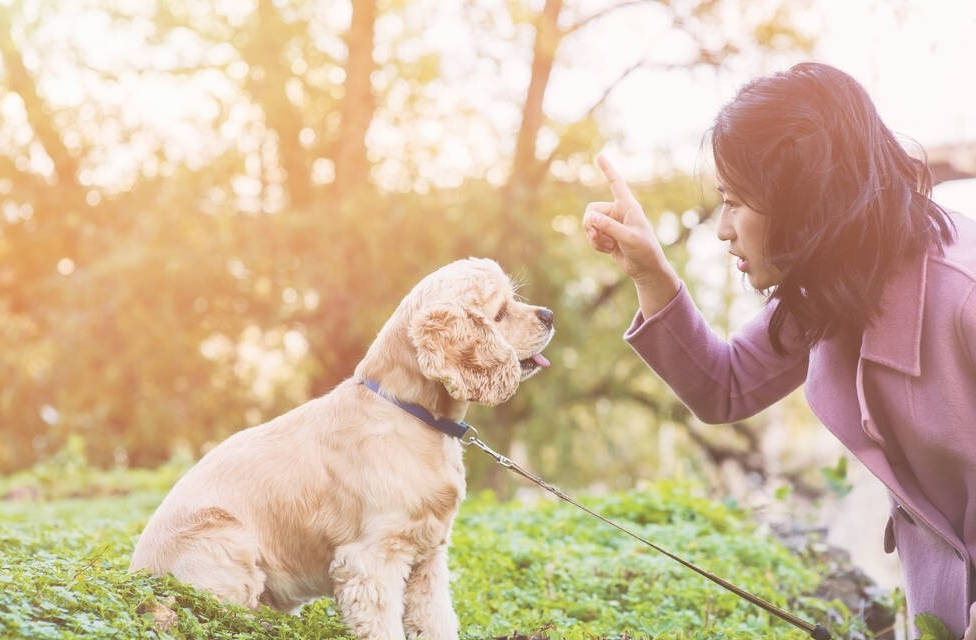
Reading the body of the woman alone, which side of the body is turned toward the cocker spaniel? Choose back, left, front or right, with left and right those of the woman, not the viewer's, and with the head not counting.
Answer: front

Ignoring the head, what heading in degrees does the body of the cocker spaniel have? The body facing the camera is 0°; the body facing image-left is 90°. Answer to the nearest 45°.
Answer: approximately 270°

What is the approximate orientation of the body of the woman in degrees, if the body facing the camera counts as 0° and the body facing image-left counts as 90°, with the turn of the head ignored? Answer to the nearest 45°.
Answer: approximately 90°

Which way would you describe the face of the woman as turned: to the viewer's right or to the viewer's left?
to the viewer's left

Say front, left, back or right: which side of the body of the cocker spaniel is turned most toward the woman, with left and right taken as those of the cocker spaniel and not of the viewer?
front

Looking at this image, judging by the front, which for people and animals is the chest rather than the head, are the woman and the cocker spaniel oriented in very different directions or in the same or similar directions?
very different directions

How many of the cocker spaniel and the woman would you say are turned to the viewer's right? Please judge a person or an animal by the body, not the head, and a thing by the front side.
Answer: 1

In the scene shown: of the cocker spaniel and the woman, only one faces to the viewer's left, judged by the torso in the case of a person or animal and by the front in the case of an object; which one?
the woman
